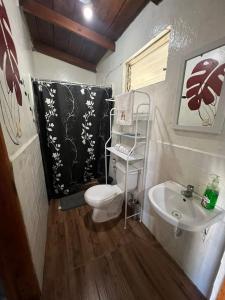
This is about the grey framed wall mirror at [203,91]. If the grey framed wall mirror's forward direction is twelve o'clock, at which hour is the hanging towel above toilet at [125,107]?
The hanging towel above toilet is roughly at 2 o'clock from the grey framed wall mirror.

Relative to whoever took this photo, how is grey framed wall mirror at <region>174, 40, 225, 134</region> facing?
facing the viewer and to the left of the viewer

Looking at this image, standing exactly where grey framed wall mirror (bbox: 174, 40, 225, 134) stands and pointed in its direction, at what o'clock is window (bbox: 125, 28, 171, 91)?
The window is roughly at 3 o'clock from the grey framed wall mirror.

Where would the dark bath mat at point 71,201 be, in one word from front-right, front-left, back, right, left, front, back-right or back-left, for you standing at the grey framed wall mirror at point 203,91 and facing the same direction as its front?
front-right

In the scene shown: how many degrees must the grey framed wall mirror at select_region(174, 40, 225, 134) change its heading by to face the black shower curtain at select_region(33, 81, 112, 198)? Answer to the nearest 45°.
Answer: approximately 45° to its right
